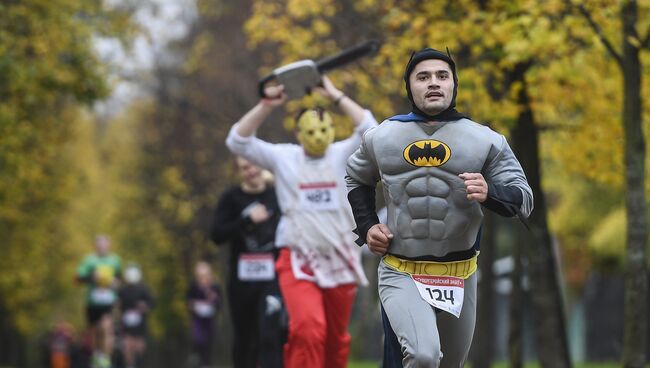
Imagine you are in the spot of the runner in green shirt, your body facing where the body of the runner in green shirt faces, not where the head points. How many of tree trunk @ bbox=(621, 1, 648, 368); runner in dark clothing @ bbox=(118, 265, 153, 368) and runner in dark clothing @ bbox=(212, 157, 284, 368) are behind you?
1

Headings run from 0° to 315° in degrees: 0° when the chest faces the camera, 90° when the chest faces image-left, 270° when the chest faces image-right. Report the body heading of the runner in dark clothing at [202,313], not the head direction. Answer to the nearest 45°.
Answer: approximately 0°

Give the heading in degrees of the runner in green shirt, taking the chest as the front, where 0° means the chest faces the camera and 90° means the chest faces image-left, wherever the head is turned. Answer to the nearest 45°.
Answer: approximately 0°

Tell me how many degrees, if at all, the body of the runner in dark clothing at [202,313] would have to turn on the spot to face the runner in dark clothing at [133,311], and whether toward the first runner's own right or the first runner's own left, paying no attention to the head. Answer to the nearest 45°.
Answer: approximately 135° to the first runner's own right

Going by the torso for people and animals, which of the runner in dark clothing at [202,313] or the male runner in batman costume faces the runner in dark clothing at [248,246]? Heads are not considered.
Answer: the runner in dark clothing at [202,313]

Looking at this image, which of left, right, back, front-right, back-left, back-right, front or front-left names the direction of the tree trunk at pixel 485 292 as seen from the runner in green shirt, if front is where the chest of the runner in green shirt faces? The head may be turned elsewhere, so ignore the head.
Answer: front-left

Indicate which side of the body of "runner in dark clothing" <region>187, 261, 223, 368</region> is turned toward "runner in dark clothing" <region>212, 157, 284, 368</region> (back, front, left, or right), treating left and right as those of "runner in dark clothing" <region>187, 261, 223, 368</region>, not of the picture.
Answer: front

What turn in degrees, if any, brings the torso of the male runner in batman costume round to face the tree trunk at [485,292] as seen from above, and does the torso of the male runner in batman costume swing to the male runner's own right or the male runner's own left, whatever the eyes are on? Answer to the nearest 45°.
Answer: approximately 180°

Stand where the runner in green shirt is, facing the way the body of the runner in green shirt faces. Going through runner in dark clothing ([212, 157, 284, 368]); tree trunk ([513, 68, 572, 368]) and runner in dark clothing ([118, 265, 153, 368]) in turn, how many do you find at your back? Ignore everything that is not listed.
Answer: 1
